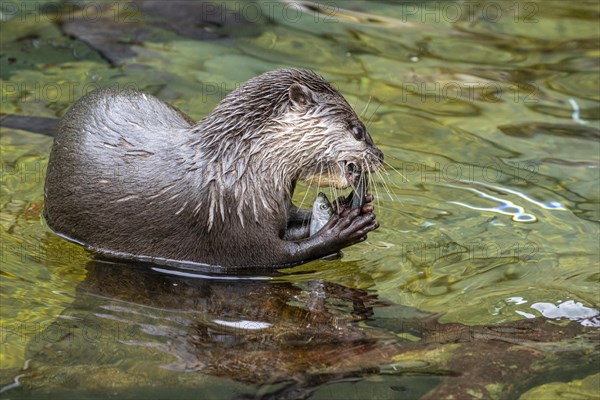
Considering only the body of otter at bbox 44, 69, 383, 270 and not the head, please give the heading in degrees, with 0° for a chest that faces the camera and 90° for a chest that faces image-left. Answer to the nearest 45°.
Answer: approximately 270°
